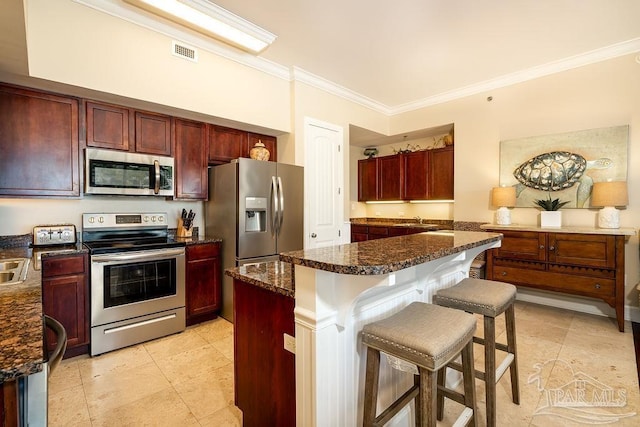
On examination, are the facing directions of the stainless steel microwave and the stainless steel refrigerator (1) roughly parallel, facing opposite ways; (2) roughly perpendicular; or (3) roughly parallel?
roughly parallel

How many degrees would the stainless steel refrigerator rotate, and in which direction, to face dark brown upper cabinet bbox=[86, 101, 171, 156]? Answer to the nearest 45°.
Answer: approximately 135° to its right

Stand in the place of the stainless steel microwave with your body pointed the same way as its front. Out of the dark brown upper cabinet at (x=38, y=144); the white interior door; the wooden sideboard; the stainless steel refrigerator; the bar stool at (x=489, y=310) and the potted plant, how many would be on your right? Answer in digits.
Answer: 1

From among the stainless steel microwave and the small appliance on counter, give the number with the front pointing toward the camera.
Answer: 2

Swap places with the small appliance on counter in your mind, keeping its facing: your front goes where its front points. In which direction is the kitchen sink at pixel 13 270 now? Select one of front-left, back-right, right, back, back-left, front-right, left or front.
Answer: front

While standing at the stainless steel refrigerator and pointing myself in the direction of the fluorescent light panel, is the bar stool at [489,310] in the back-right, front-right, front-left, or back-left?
front-left

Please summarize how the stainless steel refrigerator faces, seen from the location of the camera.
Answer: facing the viewer and to the right of the viewer

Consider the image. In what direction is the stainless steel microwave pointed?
toward the camera

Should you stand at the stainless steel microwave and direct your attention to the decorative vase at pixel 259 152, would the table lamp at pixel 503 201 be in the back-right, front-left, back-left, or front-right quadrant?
front-right

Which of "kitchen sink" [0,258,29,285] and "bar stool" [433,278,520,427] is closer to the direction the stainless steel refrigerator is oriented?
the bar stool

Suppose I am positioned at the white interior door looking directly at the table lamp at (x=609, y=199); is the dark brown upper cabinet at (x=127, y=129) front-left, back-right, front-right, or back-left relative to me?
back-right

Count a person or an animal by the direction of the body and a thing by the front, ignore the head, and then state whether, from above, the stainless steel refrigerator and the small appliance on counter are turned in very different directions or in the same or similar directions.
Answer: same or similar directions

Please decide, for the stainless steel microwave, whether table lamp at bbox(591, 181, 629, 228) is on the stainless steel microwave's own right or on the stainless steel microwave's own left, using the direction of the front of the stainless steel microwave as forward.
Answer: on the stainless steel microwave's own left
